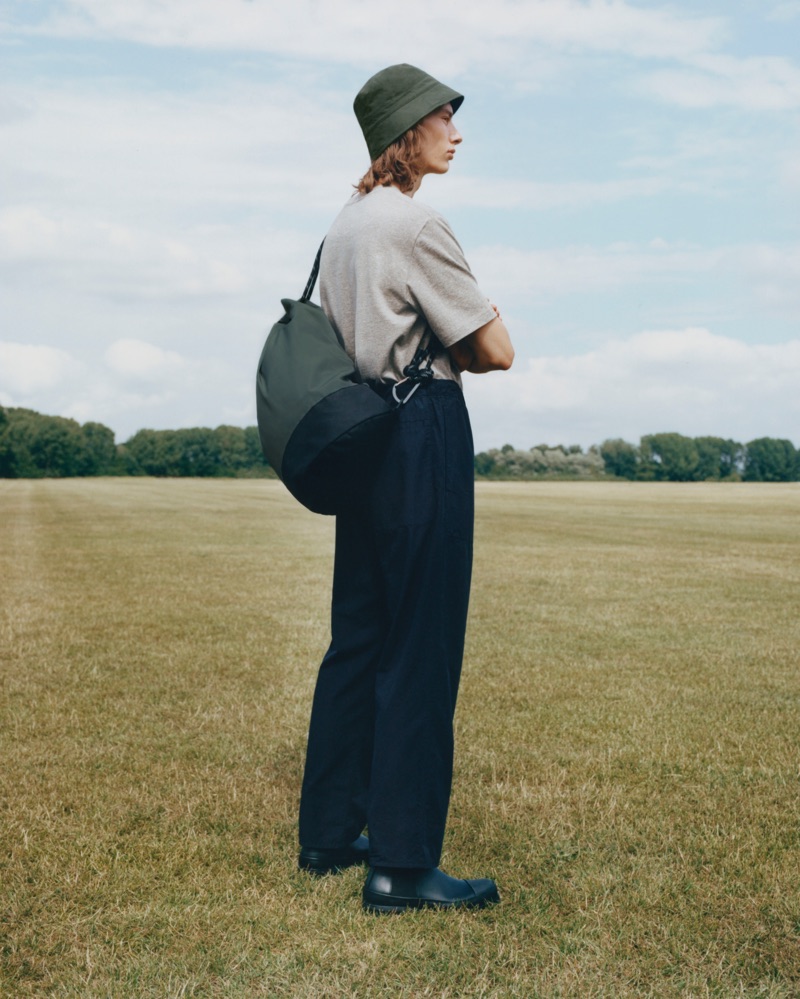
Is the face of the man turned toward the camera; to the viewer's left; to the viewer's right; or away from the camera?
to the viewer's right

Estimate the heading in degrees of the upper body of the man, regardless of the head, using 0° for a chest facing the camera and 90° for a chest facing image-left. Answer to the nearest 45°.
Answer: approximately 270°
